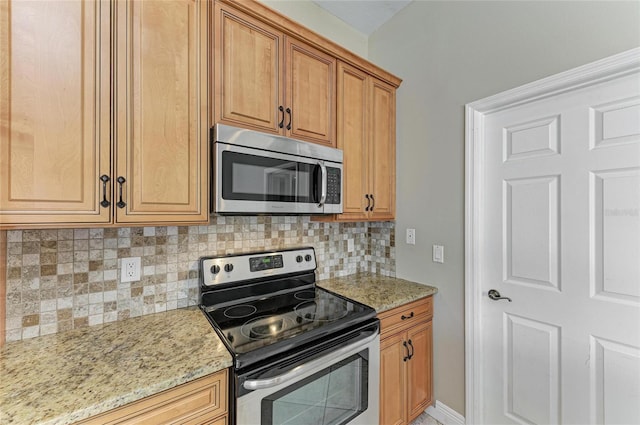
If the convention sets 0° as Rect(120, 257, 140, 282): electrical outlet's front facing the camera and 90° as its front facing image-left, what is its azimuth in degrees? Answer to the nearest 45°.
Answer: approximately 0°

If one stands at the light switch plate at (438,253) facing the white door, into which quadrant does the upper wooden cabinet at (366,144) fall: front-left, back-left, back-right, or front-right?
back-right

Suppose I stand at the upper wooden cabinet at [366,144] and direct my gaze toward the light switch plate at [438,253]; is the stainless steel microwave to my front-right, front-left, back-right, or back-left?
back-right

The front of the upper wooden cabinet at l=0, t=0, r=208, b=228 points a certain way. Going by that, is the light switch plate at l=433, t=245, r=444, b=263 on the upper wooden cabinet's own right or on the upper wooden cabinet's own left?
on the upper wooden cabinet's own left

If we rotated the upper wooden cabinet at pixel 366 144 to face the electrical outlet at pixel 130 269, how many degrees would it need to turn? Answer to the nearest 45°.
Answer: approximately 90° to its right
